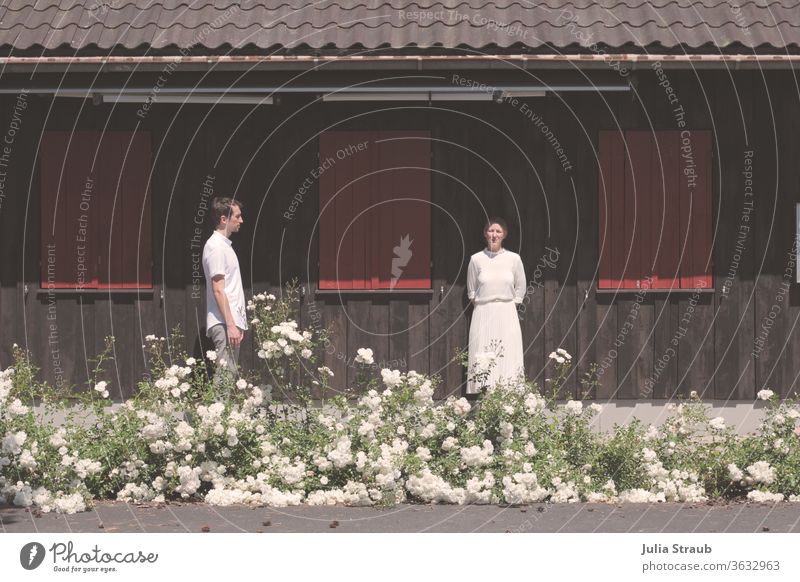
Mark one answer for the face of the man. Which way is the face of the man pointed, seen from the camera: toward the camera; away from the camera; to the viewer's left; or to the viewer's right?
to the viewer's right

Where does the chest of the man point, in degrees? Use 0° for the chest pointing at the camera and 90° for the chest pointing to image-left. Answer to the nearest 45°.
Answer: approximately 270°

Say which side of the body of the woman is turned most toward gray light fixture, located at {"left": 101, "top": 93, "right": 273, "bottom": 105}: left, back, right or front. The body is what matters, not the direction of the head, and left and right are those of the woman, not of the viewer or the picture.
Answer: right

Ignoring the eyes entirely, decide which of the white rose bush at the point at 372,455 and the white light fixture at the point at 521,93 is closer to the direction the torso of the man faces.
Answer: the white light fixture

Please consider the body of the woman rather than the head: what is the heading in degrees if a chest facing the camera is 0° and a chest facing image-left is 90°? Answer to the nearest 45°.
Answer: approximately 0°
